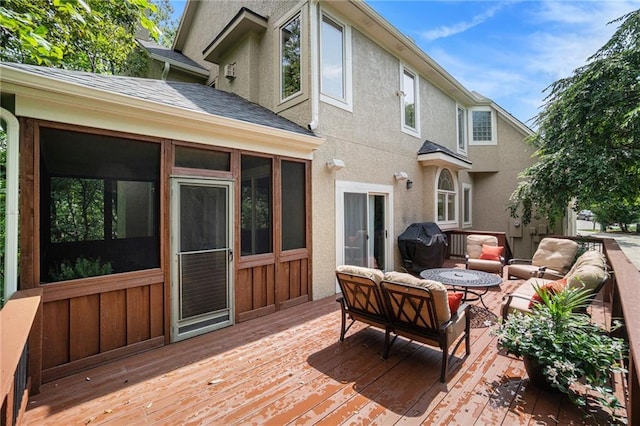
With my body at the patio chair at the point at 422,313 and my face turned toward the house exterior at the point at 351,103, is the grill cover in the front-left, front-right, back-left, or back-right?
front-right

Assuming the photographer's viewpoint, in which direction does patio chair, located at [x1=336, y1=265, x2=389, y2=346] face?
facing away from the viewer and to the right of the viewer

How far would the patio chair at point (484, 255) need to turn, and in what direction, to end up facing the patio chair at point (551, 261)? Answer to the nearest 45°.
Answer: approximately 90° to its left

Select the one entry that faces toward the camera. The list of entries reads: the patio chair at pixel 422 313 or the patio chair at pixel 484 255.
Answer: the patio chair at pixel 484 255

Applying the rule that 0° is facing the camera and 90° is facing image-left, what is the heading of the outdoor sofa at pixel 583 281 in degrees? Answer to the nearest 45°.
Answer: approximately 45°

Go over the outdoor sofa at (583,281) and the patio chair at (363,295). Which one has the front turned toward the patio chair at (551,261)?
the patio chair at (363,295)

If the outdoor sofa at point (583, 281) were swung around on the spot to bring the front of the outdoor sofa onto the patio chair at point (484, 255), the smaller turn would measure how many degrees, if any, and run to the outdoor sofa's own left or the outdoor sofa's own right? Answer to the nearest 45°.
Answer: approximately 90° to the outdoor sofa's own right

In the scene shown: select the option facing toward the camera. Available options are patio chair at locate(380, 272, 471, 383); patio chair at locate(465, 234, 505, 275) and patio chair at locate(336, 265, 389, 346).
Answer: patio chair at locate(465, 234, 505, 275)

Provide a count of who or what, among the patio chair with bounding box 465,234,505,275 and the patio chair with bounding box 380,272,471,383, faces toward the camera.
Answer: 1

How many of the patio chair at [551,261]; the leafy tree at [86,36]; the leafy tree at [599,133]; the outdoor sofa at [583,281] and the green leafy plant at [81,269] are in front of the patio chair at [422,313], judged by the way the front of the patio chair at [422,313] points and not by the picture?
3

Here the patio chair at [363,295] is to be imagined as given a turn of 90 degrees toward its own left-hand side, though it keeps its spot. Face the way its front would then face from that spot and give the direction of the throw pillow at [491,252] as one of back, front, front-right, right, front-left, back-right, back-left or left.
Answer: right

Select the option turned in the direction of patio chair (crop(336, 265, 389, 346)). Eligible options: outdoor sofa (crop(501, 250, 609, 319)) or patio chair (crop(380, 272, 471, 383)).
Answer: the outdoor sofa

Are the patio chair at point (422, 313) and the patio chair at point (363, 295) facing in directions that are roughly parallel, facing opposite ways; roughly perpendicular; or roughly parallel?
roughly parallel

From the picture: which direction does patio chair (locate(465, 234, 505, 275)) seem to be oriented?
toward the camera

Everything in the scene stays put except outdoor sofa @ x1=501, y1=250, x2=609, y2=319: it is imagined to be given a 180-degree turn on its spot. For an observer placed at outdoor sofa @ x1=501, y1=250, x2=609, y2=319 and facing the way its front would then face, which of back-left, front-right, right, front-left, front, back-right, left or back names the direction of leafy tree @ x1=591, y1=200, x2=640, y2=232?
front-left

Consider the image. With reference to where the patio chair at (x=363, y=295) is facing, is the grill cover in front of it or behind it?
in front

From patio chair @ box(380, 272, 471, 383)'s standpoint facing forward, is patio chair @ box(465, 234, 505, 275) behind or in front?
in front

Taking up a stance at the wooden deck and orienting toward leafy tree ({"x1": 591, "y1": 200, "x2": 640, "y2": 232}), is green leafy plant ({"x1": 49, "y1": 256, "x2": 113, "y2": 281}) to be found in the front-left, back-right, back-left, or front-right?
back-left

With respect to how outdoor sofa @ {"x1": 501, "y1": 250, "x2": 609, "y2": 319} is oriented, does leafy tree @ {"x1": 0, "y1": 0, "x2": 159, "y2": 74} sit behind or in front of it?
in front

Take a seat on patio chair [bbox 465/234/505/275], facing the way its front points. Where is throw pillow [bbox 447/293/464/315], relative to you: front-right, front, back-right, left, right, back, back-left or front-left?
front

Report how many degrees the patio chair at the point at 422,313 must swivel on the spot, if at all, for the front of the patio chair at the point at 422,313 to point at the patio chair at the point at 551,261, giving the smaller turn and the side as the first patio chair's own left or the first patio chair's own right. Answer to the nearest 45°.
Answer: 0° — it already faces it
